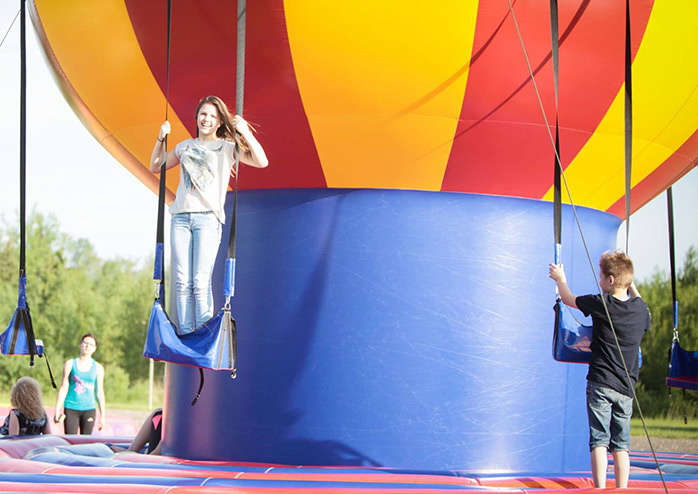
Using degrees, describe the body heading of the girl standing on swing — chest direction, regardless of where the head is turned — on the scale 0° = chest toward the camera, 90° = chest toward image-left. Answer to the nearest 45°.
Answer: approximately 0°

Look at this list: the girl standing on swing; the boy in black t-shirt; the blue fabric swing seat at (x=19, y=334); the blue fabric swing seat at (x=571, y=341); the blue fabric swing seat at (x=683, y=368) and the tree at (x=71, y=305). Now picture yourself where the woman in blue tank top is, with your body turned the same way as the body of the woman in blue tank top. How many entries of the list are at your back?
1

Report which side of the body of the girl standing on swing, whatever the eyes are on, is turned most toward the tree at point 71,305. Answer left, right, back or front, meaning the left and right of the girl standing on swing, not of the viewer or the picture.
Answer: back

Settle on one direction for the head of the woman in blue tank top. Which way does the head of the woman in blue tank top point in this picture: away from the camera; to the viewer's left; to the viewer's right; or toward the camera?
toward the camera

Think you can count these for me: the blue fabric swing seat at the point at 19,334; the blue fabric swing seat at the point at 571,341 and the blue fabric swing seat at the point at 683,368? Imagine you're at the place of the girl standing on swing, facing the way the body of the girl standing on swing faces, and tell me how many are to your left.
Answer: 2

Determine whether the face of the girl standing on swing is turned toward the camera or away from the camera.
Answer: toward the camera

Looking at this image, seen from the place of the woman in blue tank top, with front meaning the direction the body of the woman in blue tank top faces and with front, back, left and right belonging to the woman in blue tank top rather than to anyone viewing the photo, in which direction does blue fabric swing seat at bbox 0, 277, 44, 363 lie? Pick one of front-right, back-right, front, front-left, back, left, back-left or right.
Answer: front

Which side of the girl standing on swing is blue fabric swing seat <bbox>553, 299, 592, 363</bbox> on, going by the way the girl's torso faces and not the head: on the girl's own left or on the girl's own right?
on the girl's own left

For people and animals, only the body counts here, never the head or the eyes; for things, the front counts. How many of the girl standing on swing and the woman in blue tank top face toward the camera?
2

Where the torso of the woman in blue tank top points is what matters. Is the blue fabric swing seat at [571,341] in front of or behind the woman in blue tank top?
in front

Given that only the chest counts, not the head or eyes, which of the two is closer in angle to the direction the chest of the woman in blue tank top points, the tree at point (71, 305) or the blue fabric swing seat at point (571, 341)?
the blue fabric swing seat

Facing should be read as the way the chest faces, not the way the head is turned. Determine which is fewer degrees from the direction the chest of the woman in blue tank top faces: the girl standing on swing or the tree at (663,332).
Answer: the girl standing on swing

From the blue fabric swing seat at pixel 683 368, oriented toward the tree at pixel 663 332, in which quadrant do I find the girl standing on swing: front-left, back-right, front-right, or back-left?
back-left

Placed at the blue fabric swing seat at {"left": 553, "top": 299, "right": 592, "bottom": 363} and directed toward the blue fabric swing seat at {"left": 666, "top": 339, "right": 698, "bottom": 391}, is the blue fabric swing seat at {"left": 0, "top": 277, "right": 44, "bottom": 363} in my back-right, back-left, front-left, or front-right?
back-left

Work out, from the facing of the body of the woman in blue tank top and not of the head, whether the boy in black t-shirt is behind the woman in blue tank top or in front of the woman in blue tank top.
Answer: in front

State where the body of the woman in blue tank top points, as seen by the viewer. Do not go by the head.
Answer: toward the camera

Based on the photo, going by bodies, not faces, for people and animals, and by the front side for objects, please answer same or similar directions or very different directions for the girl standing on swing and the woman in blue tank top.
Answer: same or similar directions
